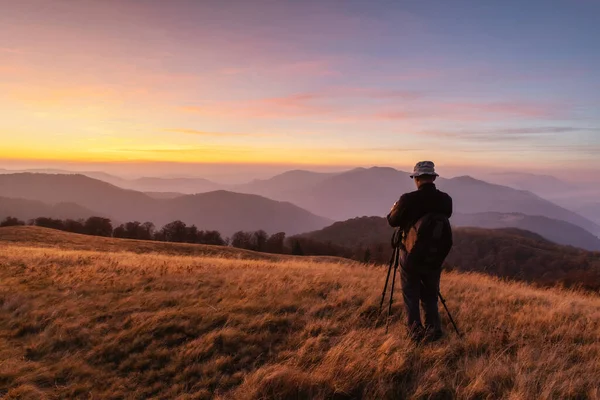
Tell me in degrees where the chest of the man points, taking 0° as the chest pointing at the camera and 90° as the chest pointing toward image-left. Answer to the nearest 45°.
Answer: approximately 180°
